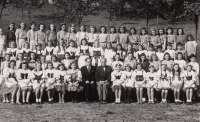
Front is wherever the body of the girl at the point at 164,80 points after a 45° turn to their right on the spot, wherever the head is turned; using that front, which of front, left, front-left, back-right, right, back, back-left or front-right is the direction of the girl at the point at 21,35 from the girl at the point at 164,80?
front-right

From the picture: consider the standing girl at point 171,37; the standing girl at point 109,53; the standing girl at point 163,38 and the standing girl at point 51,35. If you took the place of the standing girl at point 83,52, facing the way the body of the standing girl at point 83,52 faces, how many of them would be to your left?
3

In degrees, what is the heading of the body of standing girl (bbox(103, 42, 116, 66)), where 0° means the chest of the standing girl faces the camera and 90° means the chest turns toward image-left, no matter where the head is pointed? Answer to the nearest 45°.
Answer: approximately 0°

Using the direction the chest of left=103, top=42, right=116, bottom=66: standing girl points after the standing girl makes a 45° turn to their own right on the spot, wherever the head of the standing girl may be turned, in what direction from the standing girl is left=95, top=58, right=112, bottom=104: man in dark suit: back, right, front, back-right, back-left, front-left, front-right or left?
front-left

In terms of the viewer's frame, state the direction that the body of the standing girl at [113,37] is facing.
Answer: toward the camera

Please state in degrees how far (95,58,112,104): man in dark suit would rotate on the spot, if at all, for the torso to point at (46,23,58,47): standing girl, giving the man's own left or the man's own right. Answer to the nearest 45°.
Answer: approximately 135° to the man's own right

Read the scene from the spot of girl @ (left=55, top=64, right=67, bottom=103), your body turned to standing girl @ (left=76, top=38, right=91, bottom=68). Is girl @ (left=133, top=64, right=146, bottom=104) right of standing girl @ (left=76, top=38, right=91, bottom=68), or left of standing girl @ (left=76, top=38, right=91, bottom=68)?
right

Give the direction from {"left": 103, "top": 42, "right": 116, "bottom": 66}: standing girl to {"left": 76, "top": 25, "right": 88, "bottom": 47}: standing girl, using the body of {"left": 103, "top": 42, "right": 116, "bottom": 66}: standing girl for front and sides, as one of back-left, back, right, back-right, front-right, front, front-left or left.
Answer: back-right

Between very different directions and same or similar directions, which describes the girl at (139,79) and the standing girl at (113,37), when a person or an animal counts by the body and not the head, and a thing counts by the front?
same or similar directions

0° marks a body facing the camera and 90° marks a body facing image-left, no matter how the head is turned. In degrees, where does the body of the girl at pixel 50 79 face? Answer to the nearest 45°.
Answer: approximately 0°

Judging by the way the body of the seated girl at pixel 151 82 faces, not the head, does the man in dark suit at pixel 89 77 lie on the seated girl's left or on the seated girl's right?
on the seated girl's right

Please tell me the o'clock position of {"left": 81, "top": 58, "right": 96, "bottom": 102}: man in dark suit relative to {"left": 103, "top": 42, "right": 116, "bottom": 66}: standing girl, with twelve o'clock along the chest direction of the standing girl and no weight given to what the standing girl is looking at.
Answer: The man in dark suit is roughly at 1 o'clock from the standing girl.
